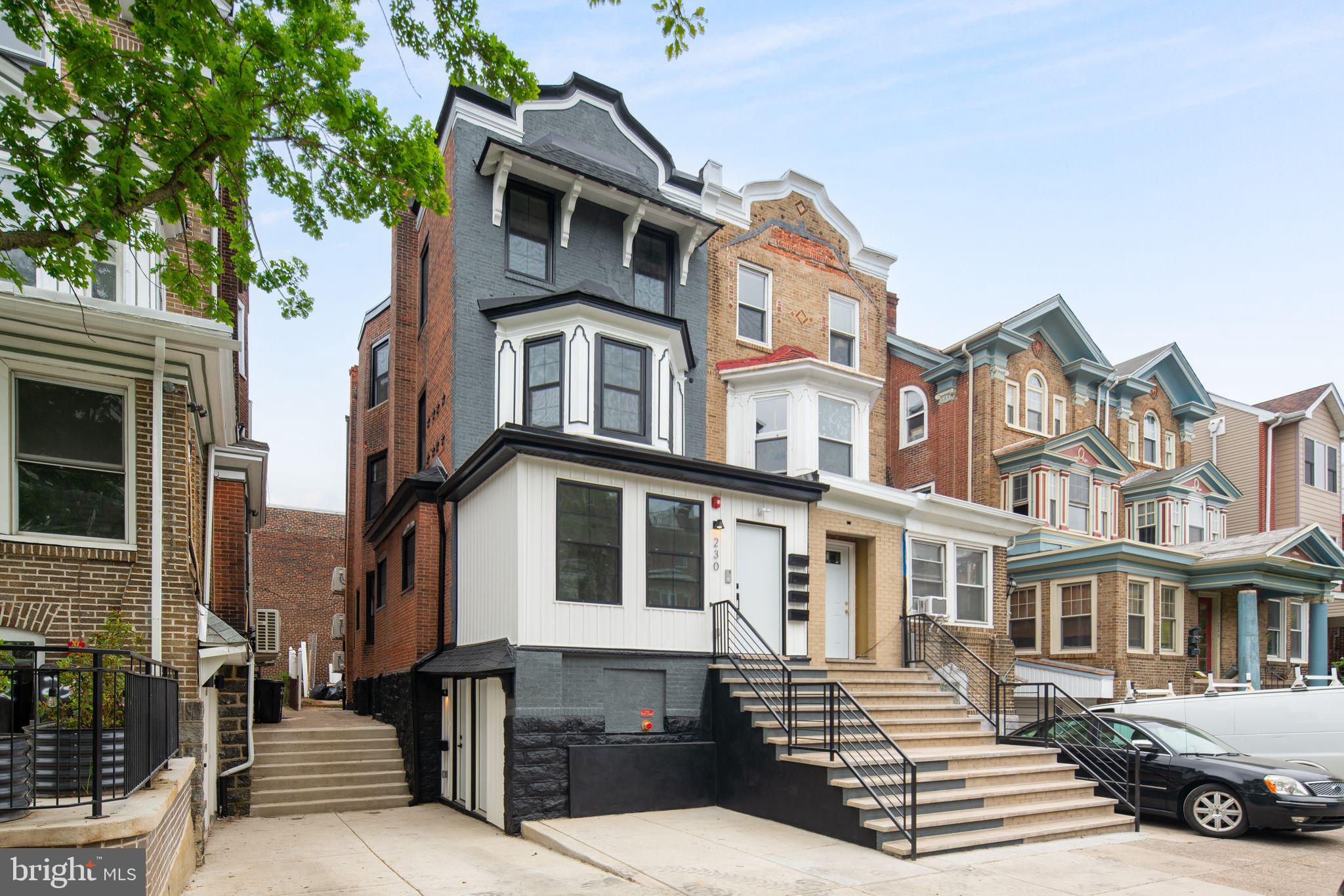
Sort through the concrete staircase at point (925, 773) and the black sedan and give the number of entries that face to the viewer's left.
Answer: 0

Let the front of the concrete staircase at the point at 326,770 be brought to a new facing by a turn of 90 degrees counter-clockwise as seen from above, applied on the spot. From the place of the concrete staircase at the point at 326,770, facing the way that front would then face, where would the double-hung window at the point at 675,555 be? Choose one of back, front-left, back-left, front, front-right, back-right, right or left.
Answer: front-right

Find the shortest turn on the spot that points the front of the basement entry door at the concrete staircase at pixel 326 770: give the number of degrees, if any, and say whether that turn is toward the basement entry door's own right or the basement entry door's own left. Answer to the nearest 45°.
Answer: approximately 90° to the basement entry door's own right

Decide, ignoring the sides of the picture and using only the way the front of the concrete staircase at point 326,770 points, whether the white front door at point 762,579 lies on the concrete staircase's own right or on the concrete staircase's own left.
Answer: on the concrete staircase's own left

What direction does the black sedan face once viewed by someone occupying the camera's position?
facing the viewer and to the right of the viewer

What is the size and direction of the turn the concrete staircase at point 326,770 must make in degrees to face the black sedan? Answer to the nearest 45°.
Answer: approximately 45° to its left

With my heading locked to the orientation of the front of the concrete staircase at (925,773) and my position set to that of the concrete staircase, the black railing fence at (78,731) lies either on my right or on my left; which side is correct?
on my right

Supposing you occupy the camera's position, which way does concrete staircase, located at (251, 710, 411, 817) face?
facing the viewer
